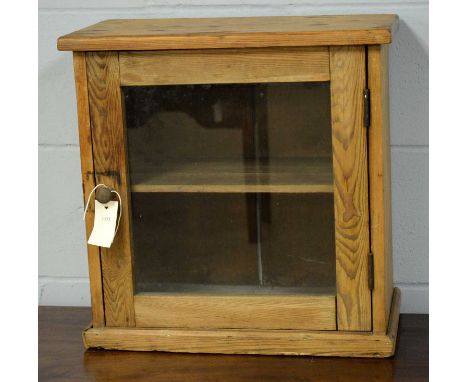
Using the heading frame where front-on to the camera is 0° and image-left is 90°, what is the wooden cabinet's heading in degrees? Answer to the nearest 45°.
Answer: approximately 0°
